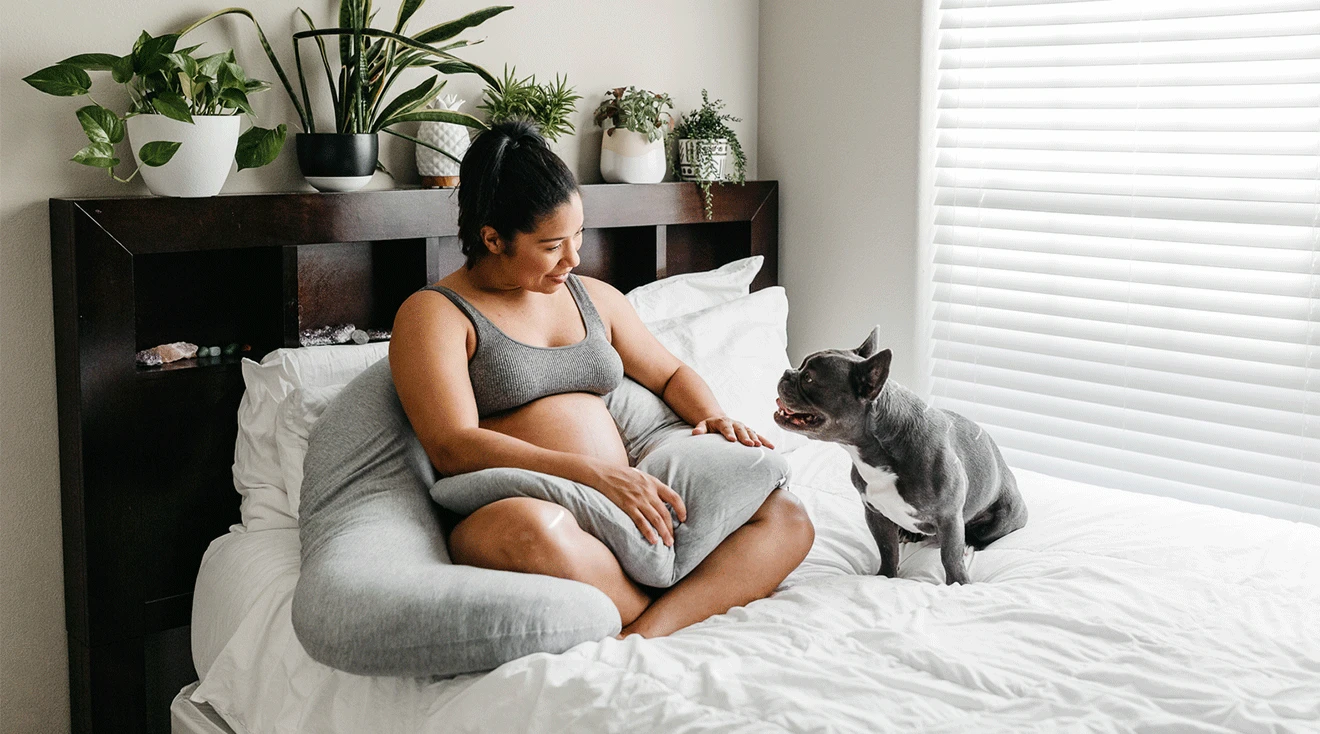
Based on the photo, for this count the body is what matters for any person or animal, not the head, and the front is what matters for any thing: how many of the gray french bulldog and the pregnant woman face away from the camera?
0

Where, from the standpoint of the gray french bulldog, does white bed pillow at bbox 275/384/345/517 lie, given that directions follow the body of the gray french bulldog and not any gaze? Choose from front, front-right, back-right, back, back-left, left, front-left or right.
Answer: front-right

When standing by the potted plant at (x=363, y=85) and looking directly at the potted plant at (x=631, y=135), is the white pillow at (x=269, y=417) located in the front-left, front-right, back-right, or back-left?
back-right

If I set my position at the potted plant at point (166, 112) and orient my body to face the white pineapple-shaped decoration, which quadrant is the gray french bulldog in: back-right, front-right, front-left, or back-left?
front-right

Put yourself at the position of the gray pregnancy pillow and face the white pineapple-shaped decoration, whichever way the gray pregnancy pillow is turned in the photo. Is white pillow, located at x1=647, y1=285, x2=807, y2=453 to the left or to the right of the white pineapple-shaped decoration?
right

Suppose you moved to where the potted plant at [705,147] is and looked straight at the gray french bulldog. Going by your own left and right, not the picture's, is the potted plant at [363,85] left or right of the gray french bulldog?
right

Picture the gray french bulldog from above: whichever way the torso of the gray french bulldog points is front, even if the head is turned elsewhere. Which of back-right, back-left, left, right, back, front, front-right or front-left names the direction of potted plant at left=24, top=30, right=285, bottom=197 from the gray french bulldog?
front-right

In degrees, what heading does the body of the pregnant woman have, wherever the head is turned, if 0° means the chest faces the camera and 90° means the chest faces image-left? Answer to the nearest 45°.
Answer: approximately 315°

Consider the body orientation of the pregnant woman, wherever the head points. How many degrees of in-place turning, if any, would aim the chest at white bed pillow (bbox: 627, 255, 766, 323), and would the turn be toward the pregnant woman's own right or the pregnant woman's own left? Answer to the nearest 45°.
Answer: approximately 135° to the pregnant woman's own left

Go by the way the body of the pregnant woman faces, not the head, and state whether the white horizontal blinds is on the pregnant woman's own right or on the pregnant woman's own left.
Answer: on the pregnant woman's own left

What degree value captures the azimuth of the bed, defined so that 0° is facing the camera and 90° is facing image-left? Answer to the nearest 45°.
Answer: approximately 315°

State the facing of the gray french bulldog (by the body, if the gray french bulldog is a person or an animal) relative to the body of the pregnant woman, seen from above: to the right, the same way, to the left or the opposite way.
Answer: to the right

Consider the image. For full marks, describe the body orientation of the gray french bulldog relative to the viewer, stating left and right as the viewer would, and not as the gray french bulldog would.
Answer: facing the viewer and to the left of the viewer

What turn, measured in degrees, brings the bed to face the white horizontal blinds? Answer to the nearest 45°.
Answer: approximately 90° to its left

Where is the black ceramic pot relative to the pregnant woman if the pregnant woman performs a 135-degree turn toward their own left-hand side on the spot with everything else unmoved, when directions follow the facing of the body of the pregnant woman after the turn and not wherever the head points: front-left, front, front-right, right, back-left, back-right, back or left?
front-left

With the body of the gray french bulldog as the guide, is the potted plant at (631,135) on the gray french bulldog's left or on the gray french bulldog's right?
on the gray french bulldog's right
